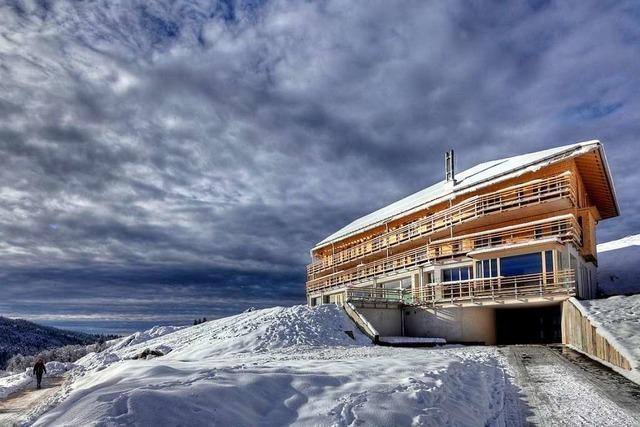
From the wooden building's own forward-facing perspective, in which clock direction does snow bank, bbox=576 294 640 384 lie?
The snow bank is roughly at 10 o'clock from the wooden building.

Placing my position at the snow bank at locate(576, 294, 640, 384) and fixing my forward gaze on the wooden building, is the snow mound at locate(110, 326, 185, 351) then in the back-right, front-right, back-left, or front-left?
front-left

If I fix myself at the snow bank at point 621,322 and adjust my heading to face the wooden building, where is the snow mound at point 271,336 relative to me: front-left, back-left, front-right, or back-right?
front-left

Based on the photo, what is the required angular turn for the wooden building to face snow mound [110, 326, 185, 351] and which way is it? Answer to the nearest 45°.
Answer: approximately 45° to its right

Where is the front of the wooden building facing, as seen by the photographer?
facing the viewer and to the left of the viewer

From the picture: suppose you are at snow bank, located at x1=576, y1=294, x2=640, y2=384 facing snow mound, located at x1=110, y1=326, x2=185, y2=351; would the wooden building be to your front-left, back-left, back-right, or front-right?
front-right

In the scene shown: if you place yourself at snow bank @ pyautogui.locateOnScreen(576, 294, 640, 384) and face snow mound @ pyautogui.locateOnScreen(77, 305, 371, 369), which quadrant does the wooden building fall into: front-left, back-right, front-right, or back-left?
front-right

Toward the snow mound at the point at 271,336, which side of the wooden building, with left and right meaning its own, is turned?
front

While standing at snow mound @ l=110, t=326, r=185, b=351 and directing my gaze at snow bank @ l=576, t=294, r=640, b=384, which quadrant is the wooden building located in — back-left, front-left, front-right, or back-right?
front-left
